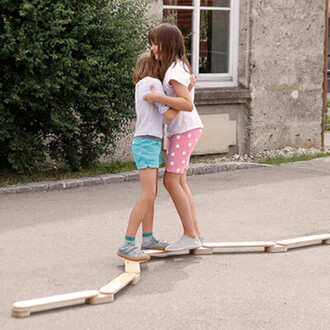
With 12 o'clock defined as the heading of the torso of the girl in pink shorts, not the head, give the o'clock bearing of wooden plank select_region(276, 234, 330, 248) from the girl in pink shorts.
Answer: The wooden plank is roughly at 5 o'clock from the girl in pink shorts.

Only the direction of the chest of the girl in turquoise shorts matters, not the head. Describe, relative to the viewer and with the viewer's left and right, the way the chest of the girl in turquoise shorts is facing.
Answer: facing to the right of the viewer

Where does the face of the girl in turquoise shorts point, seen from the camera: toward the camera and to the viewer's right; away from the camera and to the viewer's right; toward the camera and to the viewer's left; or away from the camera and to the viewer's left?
away from the camera and to the viewer's right

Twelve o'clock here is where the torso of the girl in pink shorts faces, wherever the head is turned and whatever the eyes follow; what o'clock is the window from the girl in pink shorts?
The window is roughly at 3 o'clock from the girl in pink shorts.

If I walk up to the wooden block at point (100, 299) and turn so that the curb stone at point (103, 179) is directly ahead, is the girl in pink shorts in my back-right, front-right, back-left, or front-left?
front-right

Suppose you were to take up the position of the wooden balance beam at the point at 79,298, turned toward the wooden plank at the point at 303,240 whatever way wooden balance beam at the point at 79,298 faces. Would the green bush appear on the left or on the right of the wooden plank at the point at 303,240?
left

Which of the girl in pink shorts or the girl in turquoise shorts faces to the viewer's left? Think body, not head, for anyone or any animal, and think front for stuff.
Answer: the girl in pink shorts

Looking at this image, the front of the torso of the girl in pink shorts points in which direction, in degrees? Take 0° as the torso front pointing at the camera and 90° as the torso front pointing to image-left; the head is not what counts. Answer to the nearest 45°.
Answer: approximately 90°

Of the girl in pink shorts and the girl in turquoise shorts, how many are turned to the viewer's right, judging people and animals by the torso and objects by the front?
1

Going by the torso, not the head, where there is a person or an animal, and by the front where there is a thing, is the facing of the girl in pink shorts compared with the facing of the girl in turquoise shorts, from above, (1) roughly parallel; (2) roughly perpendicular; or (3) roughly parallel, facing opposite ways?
roughly parallel, facing opposite ways

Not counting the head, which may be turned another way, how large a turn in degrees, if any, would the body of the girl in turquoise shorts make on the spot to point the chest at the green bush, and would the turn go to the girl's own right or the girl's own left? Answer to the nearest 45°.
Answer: approximately 90° to the girl's own left

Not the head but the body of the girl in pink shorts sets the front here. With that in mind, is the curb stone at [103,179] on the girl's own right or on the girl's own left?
on the girl's own right

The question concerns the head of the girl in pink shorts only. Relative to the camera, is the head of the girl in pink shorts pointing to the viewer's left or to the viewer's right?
to the viewer's left
